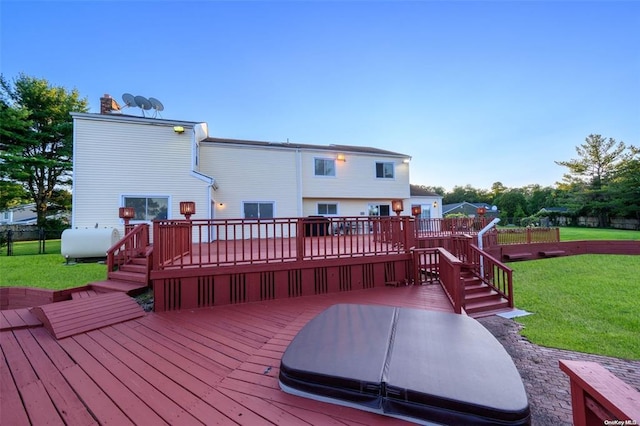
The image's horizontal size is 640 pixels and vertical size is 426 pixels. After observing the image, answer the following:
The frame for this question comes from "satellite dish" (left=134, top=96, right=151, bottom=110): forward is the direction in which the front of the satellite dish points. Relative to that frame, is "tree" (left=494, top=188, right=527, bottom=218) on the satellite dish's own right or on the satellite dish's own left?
on the satellite dish's own left

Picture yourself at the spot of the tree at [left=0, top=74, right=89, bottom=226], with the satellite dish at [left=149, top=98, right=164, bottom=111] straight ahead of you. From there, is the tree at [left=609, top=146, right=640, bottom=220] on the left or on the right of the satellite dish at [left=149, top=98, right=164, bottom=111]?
left

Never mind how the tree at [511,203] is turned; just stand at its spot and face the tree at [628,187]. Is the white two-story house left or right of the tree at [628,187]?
right

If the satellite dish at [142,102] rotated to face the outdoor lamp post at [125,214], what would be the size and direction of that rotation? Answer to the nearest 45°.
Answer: approximately 45° to its right

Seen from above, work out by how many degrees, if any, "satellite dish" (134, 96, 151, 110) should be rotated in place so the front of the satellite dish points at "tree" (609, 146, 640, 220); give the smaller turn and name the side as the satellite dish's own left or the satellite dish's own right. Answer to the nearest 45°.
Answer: approximately 45° to the satellite dish's own left
